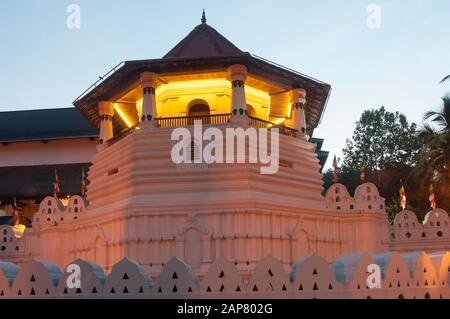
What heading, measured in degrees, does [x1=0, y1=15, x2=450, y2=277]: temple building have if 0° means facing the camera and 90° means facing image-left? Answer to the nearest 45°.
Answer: approximately 0°

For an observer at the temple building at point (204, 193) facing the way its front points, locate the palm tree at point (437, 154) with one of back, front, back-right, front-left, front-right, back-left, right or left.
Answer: back-left

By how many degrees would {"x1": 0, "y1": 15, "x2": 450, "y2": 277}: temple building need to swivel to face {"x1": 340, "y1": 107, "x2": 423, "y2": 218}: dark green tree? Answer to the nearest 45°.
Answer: approximately 135° to its left
